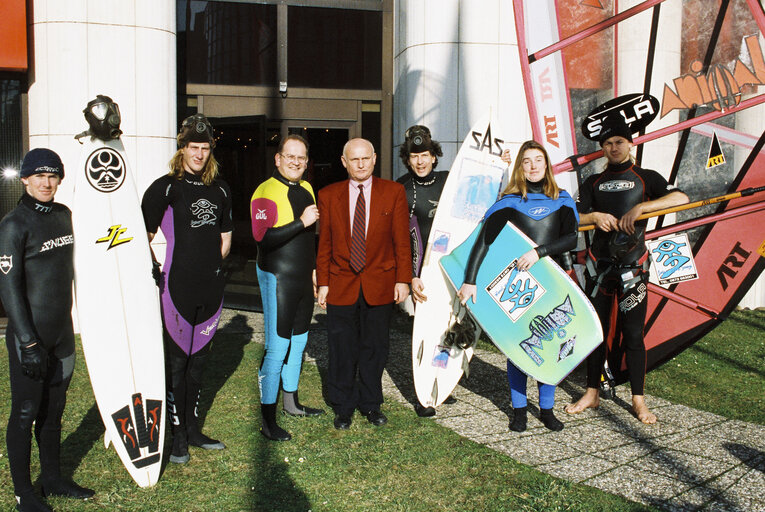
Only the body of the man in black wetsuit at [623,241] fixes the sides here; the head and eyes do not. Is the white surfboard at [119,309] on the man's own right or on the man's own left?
on the man's own right

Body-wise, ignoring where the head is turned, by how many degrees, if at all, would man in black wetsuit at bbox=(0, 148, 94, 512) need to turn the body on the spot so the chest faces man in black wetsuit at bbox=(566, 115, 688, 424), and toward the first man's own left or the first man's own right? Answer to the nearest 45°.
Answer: approximately 45° to the first man's own left

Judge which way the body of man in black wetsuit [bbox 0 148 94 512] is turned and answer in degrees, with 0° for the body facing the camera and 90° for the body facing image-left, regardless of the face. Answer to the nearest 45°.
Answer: approximately 315°

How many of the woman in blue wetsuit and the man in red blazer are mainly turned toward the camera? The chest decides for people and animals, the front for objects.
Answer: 2

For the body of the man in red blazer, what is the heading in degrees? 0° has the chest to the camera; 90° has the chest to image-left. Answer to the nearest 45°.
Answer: approximately 0°

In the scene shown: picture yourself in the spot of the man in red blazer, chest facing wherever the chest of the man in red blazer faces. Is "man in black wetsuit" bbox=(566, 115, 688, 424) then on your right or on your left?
on your left
